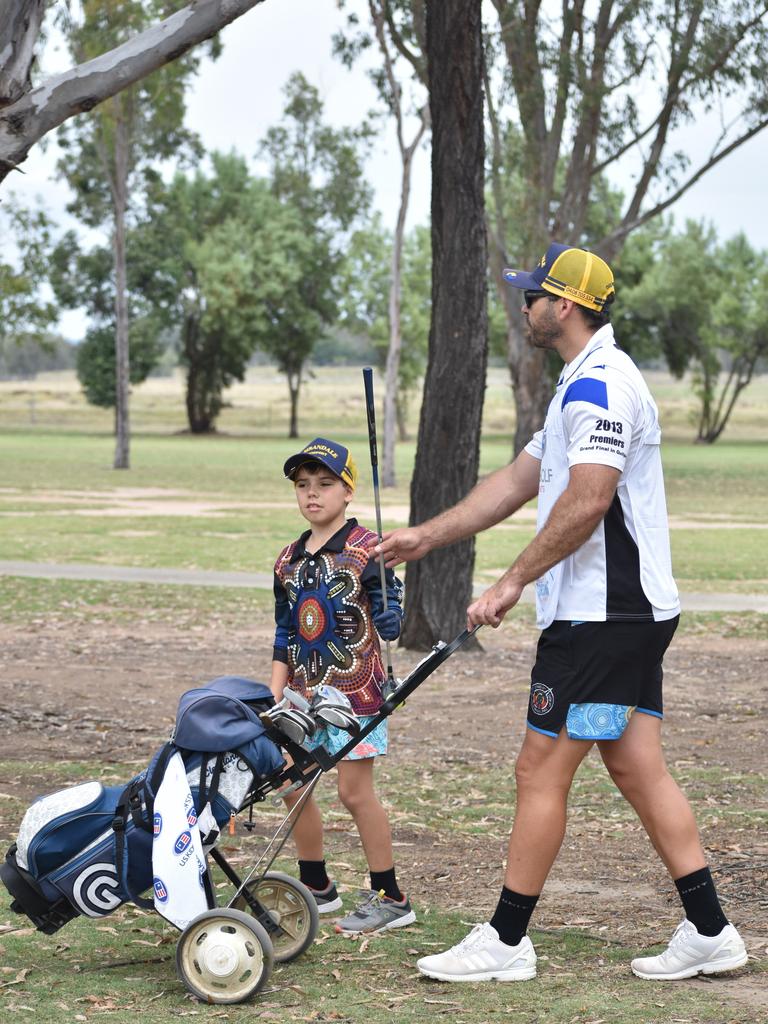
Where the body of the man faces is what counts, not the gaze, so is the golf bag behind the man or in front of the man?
in front

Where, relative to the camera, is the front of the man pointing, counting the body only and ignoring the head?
to the viewer's left

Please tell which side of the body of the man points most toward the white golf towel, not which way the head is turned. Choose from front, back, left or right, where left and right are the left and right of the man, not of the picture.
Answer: front

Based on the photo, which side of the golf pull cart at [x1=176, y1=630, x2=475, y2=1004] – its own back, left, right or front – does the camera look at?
left

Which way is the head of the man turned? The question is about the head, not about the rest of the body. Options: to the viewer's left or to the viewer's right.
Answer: to the viewer's left

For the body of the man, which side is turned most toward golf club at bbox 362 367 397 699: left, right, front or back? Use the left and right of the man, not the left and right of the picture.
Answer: front
